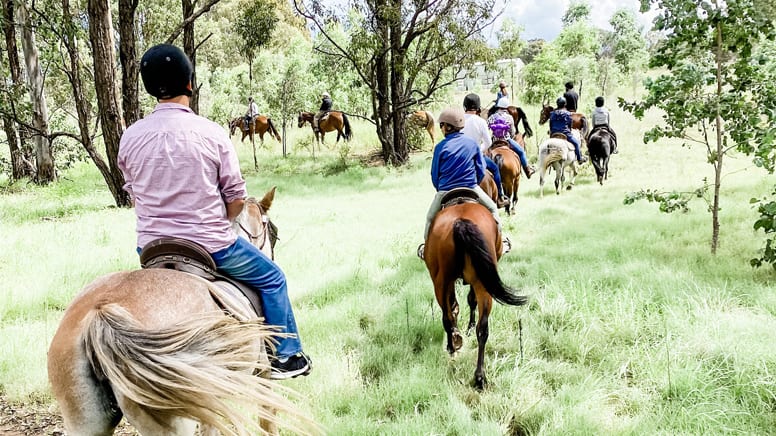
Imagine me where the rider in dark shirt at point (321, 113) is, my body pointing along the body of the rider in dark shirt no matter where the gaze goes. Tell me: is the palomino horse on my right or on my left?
on my left

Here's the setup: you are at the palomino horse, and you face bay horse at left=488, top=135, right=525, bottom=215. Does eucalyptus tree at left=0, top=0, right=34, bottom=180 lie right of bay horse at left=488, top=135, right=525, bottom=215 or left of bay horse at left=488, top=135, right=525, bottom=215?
left

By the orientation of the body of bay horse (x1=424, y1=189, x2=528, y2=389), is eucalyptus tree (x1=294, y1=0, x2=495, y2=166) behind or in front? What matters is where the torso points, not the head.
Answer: in front

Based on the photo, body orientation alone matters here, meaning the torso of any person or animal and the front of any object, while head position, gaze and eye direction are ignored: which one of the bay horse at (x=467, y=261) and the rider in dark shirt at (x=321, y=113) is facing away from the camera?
the bay horse

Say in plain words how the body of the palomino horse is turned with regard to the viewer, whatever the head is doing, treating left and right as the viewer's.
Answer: facing away from the viewer and to the right of the viewer

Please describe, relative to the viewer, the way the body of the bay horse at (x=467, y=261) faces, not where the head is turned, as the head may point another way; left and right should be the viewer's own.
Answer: facing away from the viewer

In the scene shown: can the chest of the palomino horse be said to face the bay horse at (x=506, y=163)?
yes

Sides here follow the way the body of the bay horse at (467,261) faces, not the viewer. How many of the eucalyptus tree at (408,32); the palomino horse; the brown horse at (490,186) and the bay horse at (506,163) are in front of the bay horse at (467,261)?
3

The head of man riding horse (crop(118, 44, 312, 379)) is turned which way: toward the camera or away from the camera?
away from the camera

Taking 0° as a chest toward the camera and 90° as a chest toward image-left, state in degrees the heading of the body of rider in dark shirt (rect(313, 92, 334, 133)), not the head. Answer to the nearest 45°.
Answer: approximately 90°

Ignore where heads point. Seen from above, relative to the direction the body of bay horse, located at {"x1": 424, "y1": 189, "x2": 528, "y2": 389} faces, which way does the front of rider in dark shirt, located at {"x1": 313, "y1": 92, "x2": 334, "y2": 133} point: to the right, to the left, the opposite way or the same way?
to the left

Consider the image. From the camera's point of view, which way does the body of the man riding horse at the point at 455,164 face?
away from the camera

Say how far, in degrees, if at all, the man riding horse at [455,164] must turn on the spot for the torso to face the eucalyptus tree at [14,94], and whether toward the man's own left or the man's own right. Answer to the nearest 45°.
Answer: approximately 45° to the man's own left

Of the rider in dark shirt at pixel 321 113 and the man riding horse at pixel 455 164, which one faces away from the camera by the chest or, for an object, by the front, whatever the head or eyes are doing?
the man riding horse
